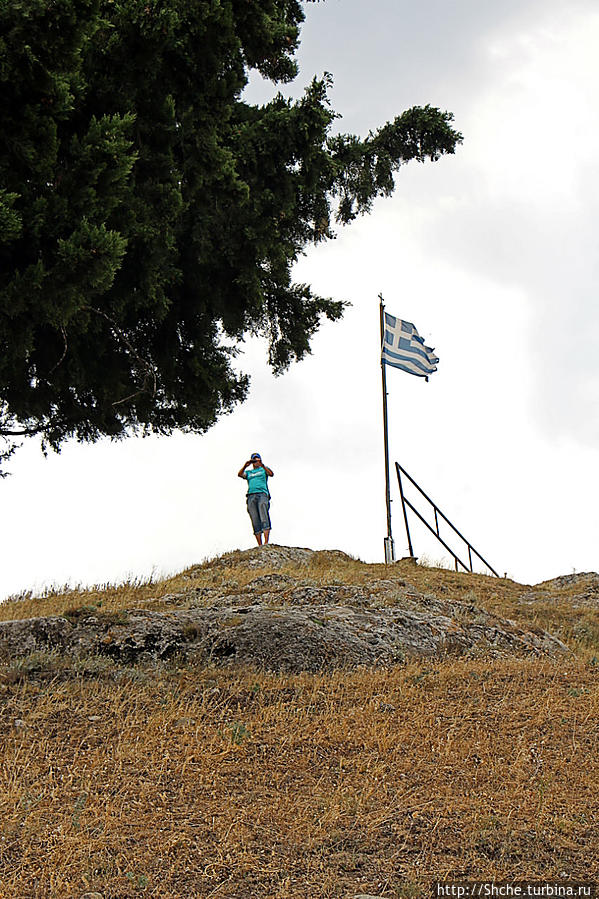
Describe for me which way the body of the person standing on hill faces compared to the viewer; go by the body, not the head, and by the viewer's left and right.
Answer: facing the viewer

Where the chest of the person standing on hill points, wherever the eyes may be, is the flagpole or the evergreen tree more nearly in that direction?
the evergreen tree

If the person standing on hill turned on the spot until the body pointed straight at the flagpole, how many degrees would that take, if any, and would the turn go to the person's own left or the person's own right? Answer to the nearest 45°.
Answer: approximately 90° to the person's own left

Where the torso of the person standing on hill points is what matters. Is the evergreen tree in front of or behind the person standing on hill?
in front

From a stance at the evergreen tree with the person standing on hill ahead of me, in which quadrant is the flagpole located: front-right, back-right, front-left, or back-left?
front-right

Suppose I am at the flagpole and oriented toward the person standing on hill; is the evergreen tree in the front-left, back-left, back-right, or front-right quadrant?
front-left
